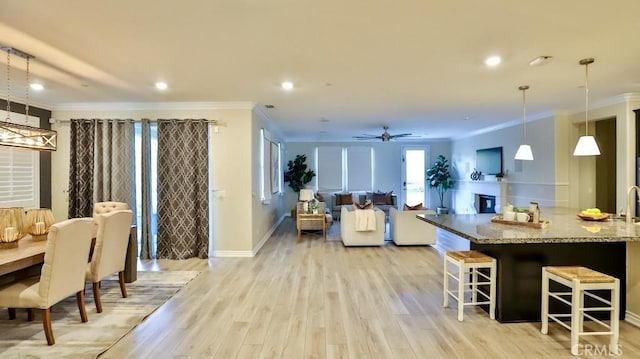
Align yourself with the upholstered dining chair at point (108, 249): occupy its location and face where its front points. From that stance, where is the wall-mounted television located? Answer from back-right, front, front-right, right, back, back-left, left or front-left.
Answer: back-right

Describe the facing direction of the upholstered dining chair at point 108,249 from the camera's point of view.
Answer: facing away from the viewer and to the left of the viewer

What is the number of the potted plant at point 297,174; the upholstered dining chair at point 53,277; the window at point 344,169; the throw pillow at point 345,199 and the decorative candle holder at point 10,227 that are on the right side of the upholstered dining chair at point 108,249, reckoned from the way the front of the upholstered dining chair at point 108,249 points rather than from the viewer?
3

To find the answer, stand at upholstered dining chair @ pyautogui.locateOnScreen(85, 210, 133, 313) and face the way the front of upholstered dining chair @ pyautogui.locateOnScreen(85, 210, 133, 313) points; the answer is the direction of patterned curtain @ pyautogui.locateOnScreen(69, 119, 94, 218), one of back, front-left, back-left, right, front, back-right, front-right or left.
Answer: front-right

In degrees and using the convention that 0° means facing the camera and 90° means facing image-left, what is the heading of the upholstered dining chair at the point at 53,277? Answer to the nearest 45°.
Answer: approximately 135°

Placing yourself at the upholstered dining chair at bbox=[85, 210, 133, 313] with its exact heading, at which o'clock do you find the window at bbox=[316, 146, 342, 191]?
The window is roughly at 3 o'clock from the upholstered dining chair.

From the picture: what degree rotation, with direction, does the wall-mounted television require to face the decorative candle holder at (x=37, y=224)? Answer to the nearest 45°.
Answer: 0° — it already faces it

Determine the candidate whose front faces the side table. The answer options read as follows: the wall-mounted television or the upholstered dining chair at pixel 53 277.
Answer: the wall-mounted television

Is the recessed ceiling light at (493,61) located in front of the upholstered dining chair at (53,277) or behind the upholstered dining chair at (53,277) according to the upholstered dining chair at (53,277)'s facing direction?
behind

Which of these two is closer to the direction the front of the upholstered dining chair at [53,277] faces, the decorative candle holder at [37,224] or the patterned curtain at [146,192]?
the decorative candle holder

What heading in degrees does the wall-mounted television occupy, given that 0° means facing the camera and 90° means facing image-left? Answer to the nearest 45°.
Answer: approximately 45°

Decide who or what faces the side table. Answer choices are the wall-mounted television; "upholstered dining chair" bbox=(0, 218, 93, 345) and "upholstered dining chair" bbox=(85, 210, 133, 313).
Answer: the wall-mounted television
